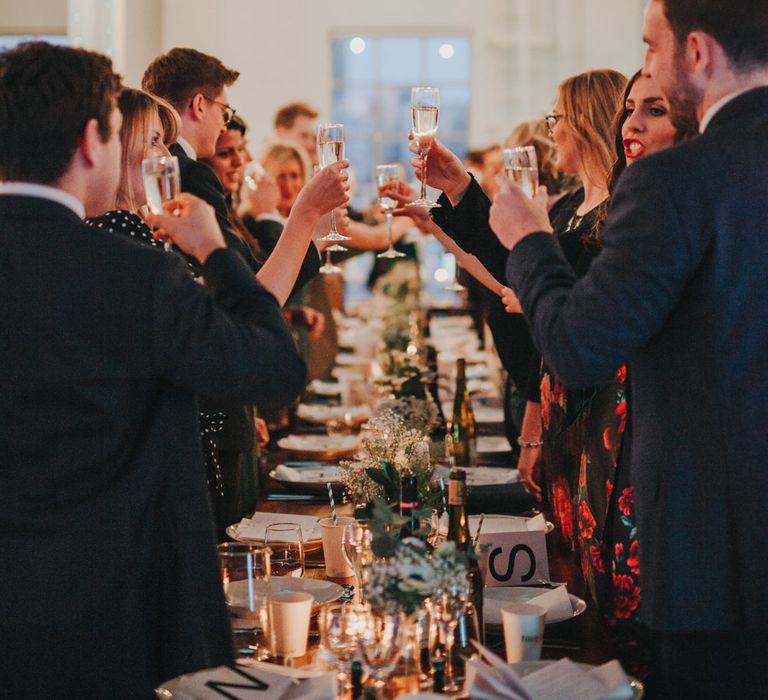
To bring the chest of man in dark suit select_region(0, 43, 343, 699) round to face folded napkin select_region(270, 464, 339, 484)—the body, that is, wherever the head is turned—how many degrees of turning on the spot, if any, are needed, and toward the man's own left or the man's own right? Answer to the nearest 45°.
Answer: approximately 45° to the man's own left

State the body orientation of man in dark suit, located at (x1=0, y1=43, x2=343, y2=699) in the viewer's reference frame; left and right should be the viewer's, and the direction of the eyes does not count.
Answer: facing away from the viewer and to the right of the viewer

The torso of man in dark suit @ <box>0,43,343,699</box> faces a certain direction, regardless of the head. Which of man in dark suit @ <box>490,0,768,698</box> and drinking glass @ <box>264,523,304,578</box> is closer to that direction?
the drinking glass

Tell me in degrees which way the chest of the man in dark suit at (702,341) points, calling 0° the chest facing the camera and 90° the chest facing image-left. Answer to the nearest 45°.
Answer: approximately 135°

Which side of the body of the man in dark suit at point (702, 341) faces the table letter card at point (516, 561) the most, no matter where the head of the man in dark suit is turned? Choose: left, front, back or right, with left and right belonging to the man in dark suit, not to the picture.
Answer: front

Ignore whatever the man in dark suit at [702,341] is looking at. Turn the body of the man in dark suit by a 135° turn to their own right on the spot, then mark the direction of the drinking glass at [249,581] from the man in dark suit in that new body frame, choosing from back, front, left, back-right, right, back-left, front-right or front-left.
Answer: back

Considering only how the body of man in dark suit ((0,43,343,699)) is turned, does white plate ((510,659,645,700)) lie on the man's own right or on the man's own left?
on the man's own right

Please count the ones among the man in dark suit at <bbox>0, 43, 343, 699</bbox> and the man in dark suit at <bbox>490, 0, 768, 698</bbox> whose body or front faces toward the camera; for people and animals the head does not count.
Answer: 0

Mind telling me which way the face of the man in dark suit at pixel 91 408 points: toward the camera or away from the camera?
away from the camera

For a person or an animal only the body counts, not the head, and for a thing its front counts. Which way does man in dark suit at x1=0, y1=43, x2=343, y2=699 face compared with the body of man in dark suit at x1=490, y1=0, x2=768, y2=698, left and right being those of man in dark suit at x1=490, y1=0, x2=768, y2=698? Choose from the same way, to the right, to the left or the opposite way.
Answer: to the right
